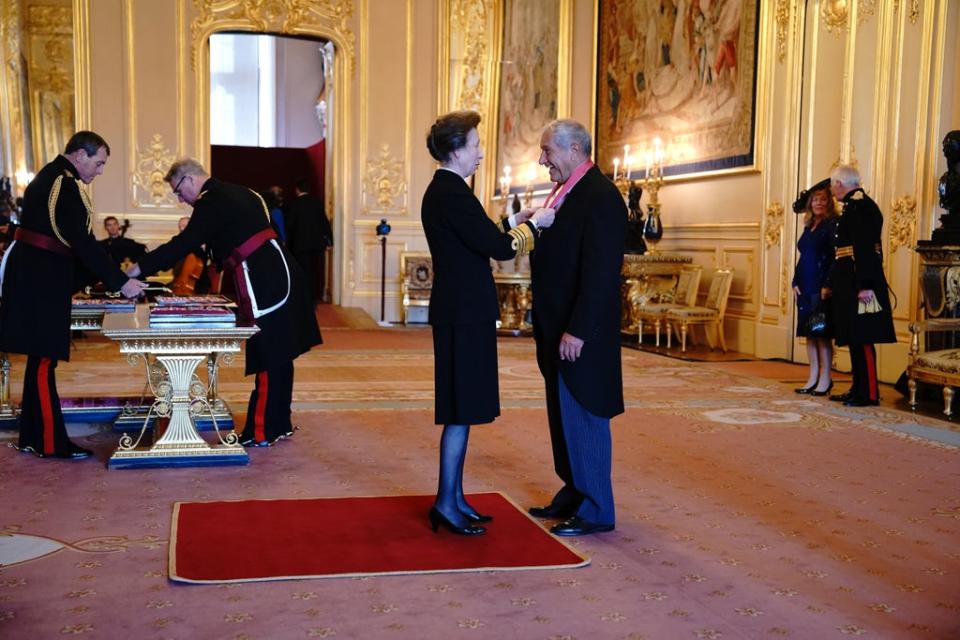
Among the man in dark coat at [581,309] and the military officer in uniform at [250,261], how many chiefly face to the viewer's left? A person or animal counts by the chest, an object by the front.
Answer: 2

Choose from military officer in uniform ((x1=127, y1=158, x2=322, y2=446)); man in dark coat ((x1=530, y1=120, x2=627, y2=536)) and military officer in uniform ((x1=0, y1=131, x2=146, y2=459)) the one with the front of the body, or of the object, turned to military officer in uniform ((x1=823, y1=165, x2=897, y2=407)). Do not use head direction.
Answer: military officer in uniform ((x1=0, y1=131, x2=146, y2=459))

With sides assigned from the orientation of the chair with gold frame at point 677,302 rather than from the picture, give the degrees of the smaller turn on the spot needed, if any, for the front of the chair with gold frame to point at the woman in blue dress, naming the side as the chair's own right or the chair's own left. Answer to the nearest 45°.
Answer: approximately 45° to the chair's own left

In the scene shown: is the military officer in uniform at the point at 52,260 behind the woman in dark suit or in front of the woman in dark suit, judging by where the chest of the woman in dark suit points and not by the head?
behind

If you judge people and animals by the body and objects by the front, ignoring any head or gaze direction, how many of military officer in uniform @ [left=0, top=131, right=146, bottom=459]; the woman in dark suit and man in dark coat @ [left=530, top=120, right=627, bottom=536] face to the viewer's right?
2

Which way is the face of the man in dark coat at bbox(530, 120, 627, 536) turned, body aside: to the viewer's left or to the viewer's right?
to the viewer's left

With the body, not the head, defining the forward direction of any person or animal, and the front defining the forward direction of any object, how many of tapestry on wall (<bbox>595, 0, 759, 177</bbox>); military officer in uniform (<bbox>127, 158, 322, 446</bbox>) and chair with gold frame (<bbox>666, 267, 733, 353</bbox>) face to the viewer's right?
0

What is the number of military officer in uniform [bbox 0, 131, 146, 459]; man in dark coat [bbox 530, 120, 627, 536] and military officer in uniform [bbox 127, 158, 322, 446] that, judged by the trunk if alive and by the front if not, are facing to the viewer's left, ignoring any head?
2

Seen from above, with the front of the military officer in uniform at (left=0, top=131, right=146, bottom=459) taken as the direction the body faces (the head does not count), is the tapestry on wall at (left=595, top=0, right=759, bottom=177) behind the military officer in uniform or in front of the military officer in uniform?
in front

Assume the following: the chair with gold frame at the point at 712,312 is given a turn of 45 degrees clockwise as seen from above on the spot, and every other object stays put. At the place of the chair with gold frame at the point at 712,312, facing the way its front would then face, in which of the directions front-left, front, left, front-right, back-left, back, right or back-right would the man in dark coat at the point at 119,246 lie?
front

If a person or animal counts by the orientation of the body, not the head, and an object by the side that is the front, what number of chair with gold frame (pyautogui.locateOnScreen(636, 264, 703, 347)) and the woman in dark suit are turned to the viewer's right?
1

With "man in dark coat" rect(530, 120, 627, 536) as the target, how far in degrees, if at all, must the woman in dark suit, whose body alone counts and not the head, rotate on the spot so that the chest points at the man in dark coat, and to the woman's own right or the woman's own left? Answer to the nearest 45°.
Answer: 0° — they already face them

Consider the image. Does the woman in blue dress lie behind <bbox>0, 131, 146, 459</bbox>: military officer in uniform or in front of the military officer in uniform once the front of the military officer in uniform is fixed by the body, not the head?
in front

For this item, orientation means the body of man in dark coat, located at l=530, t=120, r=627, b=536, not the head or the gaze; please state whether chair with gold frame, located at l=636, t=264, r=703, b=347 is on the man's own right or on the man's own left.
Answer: on the man's own right

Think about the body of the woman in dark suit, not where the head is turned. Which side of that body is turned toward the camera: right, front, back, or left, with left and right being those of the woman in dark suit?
right

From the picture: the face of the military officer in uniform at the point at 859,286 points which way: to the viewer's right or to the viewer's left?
to the viewer's left

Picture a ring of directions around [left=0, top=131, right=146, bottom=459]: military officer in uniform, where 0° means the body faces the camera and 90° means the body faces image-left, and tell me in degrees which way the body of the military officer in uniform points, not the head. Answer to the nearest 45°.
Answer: approximately 270°

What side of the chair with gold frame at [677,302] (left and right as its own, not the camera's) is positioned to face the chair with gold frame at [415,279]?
right

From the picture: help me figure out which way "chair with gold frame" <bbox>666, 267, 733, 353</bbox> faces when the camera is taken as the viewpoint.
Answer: facing the viewer and to the left of the viewer

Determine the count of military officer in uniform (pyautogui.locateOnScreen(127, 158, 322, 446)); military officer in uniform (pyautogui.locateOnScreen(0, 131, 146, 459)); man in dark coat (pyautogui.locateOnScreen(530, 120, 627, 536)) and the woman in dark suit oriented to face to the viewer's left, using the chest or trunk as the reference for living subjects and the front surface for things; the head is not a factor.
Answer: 2

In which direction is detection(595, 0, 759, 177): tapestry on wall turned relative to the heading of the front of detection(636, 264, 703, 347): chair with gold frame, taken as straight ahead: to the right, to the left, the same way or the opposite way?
the same way
